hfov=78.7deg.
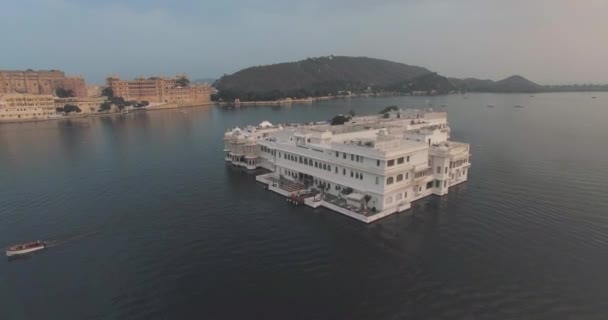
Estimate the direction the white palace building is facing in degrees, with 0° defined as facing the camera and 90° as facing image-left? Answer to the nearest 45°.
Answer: approximately 45°

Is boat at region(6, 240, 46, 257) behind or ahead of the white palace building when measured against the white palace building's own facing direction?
ahead
